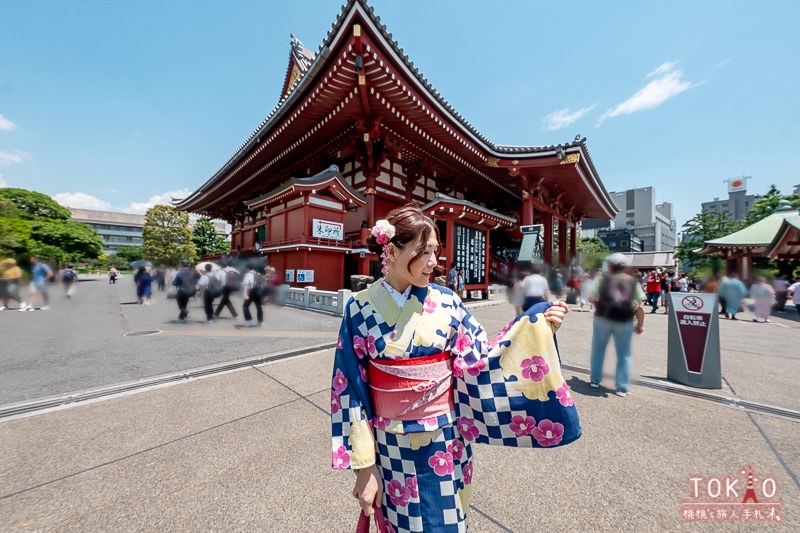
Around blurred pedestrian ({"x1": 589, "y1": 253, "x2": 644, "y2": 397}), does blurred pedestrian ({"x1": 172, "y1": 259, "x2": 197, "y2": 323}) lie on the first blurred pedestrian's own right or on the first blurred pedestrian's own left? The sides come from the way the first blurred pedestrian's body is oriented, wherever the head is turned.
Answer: on the first blurred pedestrian's own left

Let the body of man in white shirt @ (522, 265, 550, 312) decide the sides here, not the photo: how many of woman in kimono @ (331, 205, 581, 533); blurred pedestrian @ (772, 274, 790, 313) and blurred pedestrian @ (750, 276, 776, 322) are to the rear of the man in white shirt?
1

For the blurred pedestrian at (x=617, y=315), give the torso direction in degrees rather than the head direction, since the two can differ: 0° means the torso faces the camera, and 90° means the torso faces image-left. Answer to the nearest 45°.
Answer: approximately 180°

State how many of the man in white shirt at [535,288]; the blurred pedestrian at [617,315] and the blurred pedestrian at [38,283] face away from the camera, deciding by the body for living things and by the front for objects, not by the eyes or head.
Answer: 2

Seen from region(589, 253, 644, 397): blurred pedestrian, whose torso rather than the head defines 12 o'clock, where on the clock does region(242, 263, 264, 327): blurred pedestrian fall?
region(242, 263, 264, 327): blurred pedestrian is roughly at 9 o'clock from region(589, 253, 644, 397): blurred pedestrian.

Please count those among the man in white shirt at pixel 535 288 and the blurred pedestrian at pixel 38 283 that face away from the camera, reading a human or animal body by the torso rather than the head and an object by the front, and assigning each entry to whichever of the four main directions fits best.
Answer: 1

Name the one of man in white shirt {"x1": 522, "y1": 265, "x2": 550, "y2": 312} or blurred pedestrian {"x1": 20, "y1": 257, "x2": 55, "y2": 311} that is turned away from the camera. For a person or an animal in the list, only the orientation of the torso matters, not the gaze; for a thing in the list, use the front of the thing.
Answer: the man in white shirt

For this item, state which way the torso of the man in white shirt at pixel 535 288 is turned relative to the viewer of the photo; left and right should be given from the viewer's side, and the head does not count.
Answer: facing away from the viewer

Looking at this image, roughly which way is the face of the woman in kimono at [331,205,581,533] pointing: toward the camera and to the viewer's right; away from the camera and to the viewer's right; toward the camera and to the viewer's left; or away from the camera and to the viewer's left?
toward the camera and to the viewer's right

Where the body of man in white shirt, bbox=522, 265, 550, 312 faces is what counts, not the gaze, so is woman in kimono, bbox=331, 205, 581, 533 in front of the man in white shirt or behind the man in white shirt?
behind

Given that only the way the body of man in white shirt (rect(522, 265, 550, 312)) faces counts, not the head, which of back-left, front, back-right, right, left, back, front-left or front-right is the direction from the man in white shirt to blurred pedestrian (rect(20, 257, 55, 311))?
left

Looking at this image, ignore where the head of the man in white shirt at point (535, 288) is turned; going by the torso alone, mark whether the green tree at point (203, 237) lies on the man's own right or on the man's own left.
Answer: on the man's own left

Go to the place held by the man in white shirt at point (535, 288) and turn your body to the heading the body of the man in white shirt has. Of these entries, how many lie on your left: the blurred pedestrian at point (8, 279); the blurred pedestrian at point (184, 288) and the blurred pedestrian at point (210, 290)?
3
